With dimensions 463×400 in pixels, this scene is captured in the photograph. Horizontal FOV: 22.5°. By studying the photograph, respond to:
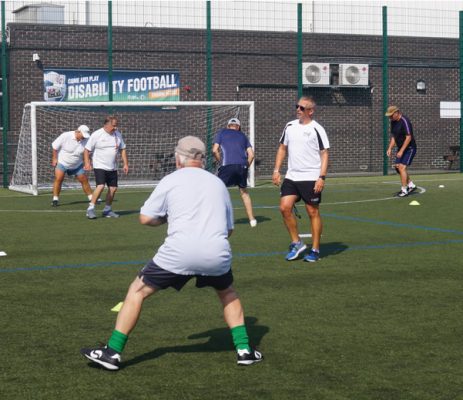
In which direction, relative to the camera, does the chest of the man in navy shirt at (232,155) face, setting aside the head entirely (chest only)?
away from the camera

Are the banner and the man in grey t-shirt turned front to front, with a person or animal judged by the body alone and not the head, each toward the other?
yes

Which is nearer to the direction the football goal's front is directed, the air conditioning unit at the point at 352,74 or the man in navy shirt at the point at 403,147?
the man in navy shirt

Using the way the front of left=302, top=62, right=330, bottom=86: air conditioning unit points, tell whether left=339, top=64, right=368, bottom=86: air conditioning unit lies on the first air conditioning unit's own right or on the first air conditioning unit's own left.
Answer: on the first air conditioning unit's own left

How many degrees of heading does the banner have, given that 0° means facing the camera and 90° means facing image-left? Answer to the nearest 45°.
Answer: approximately 0°

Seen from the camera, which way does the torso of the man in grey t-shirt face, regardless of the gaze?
away from the camera

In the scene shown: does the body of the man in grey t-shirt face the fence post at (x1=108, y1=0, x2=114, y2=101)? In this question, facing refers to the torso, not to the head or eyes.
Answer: yes

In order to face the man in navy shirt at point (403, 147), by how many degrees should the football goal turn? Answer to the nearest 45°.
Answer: approximately 45° to its left

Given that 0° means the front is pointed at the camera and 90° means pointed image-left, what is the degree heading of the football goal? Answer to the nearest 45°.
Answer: approximately 0°

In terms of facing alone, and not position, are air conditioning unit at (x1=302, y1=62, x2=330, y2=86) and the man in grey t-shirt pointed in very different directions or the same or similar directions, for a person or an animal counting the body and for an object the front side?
very different directions
